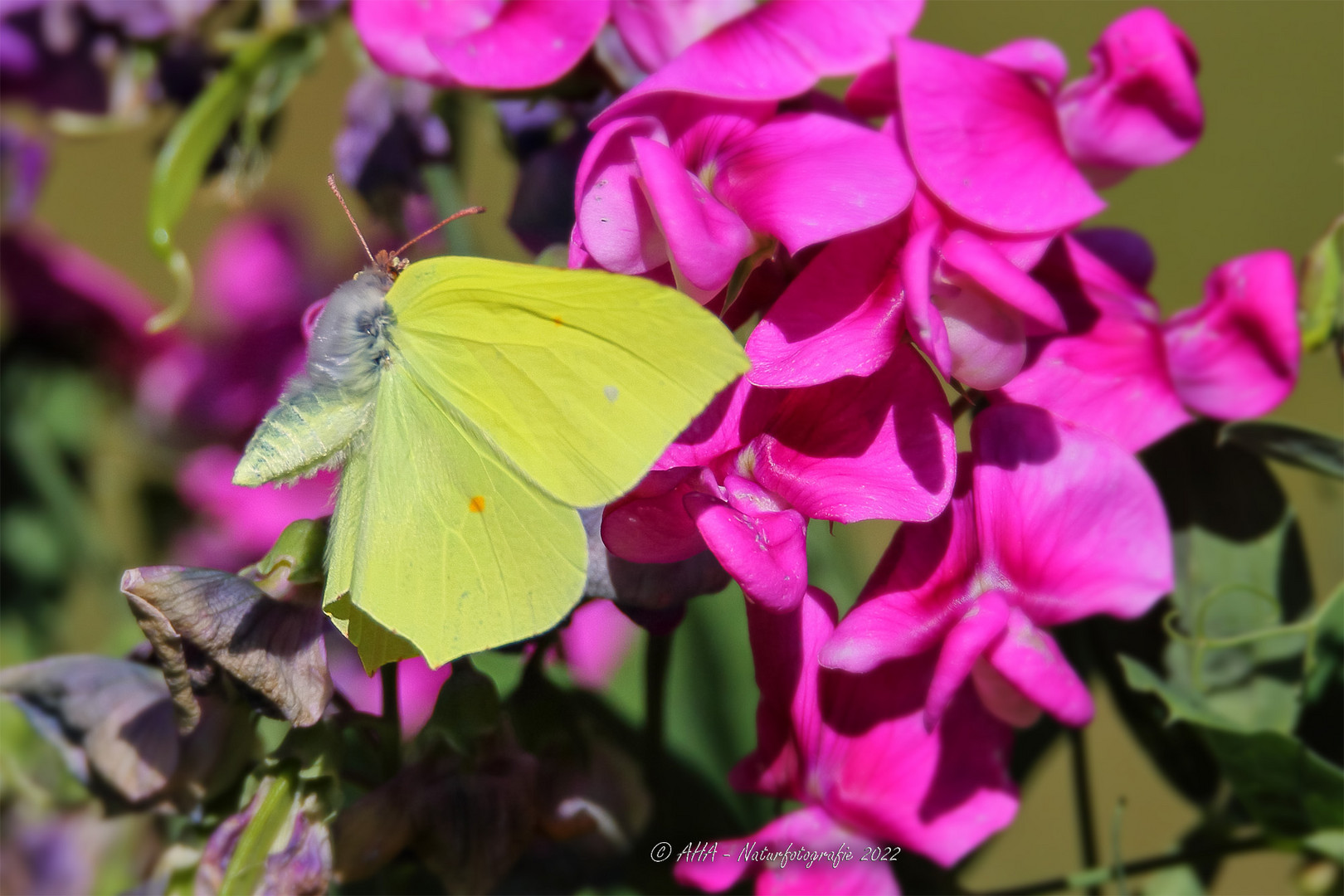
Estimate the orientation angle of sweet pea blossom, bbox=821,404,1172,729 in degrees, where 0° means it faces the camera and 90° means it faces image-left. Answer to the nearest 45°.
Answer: approximately 0°

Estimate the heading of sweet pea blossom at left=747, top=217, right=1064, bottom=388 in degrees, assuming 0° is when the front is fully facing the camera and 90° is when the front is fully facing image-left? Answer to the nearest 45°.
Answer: approximately 315°

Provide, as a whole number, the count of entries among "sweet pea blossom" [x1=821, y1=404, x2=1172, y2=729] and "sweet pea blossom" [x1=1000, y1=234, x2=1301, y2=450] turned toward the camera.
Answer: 1
